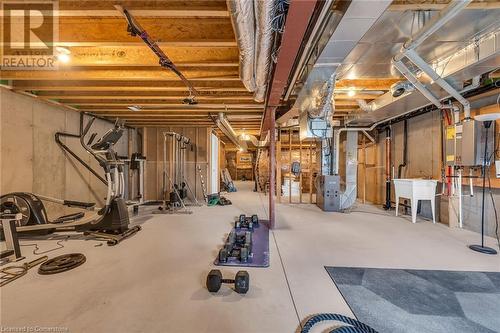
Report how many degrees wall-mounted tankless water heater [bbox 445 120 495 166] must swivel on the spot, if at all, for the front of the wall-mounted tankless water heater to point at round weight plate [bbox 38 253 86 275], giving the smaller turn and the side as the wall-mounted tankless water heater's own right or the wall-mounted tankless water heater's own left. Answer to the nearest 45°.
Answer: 0° — it already faces it

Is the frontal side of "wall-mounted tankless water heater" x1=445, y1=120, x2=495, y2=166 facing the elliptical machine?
yes

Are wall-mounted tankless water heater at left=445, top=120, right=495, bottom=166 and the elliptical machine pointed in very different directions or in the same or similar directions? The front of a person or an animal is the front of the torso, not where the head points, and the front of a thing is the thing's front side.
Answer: very different directions

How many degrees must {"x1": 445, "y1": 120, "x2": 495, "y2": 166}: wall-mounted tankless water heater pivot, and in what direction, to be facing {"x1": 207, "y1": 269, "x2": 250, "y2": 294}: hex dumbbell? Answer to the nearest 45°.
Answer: approximately 45° to its left
